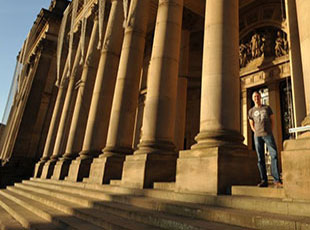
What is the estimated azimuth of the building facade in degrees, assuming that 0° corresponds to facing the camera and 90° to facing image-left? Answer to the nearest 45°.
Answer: approximately 45°

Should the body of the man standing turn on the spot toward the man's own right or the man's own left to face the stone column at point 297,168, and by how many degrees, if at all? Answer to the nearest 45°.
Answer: approximately 45° to the man's own left

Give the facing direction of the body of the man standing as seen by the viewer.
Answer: toward the camera

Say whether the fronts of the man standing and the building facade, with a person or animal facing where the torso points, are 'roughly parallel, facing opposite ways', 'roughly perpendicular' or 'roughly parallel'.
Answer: roughly parallel
